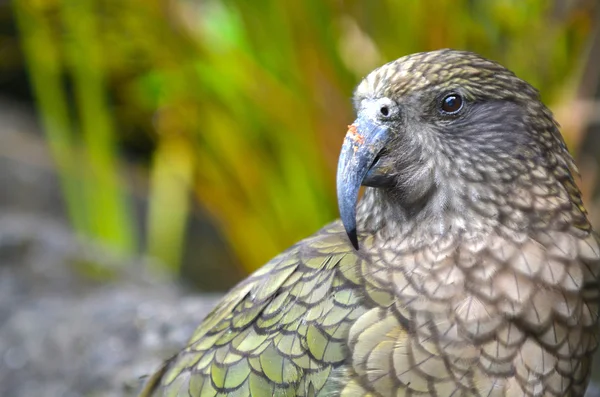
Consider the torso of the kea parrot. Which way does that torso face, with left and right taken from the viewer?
facing the viewer and to the right of the viewer

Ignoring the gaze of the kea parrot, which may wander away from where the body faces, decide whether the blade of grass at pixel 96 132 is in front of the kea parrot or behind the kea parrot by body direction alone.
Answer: behind

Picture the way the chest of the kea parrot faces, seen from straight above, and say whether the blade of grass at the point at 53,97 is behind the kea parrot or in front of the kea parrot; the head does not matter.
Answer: behind
